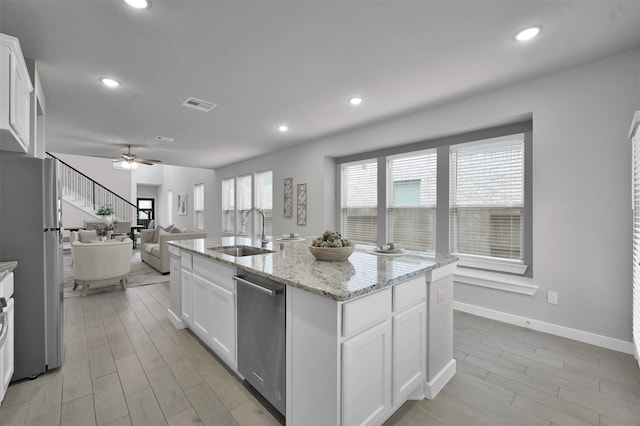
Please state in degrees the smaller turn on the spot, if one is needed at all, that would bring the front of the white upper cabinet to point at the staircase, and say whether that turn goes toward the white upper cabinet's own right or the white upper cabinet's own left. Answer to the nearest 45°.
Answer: approximately 90° to the white upper cabinet's own left

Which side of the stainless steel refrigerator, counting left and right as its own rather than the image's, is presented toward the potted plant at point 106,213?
left

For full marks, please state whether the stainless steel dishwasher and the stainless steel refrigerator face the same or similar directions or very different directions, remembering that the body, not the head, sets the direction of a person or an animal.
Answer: very different directions

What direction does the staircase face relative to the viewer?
to the viewer's right

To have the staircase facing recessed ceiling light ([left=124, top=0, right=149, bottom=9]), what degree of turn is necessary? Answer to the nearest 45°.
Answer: approximately 90° to its right

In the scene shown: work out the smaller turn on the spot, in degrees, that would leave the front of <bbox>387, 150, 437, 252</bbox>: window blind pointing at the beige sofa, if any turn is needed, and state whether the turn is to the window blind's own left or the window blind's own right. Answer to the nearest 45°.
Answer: approximately 45° to the window blind's own right

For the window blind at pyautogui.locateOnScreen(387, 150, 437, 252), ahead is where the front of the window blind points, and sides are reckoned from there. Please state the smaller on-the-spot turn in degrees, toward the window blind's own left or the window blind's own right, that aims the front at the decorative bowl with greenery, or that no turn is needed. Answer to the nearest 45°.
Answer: approximately 45° to the window blind's own left

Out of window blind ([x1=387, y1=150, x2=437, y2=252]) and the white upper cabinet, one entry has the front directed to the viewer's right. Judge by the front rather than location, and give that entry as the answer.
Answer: the white upper cabinet

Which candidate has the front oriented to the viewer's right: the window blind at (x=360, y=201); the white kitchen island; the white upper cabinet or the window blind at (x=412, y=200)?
the white upper cabinet

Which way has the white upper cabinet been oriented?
to the viewer's right

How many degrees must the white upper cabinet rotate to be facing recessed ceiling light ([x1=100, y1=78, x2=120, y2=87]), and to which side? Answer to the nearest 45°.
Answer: approximately 45° to its left

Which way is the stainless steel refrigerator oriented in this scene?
to the viewer's right

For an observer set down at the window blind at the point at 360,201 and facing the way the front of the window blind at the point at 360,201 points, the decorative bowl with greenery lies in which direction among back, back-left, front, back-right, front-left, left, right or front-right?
front-left
